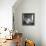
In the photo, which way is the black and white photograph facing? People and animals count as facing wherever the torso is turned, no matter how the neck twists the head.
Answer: toward the camera
